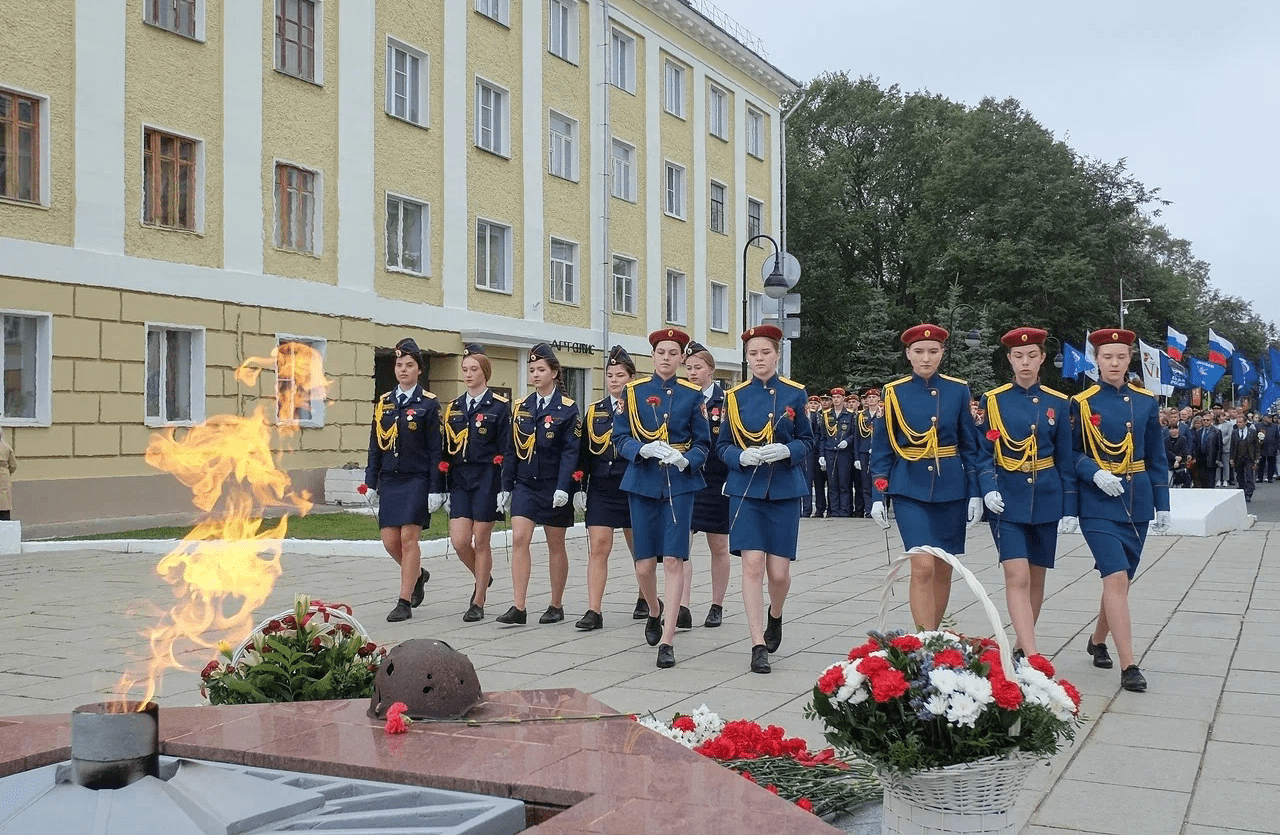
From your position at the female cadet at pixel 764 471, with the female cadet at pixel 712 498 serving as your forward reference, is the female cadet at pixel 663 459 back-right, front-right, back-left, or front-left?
front-left

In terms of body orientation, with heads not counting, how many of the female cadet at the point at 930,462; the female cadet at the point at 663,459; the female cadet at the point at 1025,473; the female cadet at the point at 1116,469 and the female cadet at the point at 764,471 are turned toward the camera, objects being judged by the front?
5

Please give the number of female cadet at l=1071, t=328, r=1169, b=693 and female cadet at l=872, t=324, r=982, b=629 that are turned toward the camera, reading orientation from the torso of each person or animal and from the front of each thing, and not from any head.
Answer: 2

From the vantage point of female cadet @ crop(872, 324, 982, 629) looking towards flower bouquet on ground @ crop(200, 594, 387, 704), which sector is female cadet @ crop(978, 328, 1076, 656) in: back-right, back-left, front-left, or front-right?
back-left

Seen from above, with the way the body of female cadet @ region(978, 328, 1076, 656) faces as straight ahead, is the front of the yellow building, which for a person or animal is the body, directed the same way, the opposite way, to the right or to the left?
to the left

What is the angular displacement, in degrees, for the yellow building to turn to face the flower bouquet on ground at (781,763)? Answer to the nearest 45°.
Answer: approximately 45° to its right

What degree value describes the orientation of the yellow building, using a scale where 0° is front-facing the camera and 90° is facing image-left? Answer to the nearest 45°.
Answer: approximately 315°

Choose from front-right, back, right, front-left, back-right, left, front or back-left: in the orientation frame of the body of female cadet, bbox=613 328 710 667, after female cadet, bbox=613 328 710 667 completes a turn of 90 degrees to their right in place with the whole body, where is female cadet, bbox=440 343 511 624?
front-right

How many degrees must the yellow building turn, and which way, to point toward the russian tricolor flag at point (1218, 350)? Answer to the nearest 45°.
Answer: approximately 45° to its left

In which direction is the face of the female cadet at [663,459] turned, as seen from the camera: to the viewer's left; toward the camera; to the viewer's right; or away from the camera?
toward the camera

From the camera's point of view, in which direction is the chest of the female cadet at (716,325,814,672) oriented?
toward the camera

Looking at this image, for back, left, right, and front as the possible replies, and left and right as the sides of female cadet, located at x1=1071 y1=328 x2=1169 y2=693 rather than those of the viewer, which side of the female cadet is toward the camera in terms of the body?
front

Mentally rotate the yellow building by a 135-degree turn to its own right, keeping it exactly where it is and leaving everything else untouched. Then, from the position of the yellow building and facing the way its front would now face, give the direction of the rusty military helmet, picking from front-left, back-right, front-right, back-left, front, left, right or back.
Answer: left

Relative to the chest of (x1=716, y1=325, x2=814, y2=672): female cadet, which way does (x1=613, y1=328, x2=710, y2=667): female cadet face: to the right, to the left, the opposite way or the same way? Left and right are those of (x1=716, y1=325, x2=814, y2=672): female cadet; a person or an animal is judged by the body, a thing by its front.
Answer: the same way

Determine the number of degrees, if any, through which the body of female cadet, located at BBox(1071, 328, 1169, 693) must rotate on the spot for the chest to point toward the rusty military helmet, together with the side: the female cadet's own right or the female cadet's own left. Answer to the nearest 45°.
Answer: approximately 45° to the female cadet's own right

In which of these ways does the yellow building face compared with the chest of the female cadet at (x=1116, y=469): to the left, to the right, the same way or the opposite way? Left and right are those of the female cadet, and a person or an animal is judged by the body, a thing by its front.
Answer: to the left

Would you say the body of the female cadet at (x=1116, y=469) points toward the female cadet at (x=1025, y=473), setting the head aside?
no

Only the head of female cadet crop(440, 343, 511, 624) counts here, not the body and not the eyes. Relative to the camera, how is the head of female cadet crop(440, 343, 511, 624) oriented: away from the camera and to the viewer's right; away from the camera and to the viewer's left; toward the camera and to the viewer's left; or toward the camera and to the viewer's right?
toward the camera and to the viewer's left

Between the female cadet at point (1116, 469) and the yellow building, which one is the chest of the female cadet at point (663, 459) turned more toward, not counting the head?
the female cadet

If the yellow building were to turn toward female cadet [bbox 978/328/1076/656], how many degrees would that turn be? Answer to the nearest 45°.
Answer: approximately 45° to its right

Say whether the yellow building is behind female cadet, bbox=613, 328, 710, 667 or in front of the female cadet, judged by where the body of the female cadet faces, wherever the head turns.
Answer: behind
